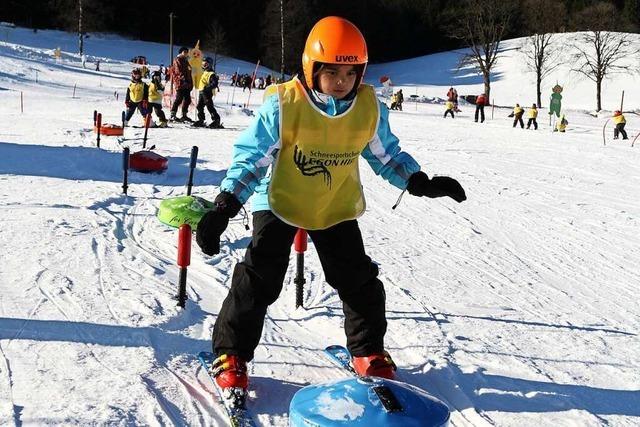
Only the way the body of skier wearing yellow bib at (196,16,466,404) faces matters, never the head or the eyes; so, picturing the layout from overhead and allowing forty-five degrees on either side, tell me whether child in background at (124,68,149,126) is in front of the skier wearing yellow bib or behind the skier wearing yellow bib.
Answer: behind

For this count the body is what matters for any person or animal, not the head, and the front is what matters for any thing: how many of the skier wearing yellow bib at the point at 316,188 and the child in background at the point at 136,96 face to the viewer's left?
0

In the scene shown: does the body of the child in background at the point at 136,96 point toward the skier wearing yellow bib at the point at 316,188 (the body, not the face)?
yes

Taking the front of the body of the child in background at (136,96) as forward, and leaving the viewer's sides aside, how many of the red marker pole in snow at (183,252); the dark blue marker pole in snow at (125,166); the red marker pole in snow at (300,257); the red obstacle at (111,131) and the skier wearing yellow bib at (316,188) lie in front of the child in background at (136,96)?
5

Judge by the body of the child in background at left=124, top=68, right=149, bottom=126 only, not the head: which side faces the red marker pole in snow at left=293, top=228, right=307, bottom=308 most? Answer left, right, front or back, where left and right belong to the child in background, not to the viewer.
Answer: front

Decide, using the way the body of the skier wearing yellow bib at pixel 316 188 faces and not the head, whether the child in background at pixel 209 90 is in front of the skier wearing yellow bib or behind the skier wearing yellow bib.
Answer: behind

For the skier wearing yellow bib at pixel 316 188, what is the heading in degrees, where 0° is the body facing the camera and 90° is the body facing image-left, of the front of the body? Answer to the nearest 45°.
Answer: approximately 315°

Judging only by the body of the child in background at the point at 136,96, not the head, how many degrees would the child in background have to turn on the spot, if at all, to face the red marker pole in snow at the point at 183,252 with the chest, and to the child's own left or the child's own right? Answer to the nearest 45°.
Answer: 0° — they already face it

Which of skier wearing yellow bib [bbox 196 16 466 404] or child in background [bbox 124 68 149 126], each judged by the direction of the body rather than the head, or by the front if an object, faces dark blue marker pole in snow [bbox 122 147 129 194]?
the child in background

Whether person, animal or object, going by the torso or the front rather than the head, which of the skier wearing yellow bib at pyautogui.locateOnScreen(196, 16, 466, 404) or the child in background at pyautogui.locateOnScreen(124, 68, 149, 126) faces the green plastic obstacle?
the child in background

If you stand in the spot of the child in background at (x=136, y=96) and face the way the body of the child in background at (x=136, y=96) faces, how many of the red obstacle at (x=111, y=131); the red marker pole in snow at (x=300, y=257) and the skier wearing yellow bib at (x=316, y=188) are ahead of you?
3

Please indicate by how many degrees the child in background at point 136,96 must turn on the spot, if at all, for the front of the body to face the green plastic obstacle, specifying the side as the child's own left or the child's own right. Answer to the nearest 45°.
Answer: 0° — they already face it
